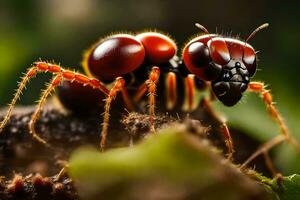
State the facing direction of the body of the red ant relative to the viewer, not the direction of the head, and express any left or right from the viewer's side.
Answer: facing the viewer and to the right of the viewer

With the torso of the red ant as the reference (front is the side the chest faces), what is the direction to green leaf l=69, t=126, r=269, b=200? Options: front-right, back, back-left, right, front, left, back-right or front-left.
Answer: front-right
